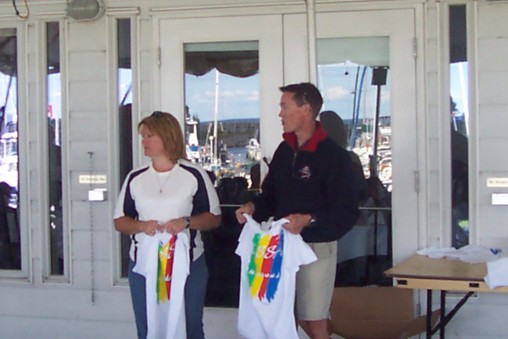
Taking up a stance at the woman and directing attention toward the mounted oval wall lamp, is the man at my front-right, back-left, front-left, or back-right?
back-right

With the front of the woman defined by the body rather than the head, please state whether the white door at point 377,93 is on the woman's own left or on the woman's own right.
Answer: on the woman's own left

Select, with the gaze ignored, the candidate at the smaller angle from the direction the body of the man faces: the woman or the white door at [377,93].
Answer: the woman

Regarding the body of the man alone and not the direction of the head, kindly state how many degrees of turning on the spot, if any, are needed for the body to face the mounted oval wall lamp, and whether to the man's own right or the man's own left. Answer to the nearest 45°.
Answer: approximately 90° to the man's own right

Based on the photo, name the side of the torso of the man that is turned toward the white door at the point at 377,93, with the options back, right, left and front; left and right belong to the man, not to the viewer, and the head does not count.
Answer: back

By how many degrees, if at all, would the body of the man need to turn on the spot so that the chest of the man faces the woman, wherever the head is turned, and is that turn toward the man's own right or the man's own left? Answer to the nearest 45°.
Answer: approximately 45° to the man's own right

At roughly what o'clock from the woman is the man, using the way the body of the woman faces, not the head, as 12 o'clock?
The man is roughly at 10 o'clock from the woman.

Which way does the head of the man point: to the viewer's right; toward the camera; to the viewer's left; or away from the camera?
to the viewer's left
